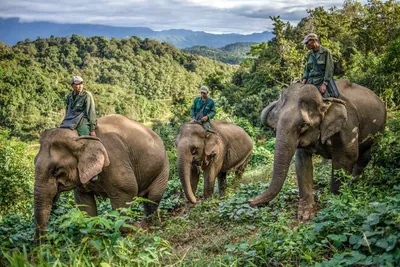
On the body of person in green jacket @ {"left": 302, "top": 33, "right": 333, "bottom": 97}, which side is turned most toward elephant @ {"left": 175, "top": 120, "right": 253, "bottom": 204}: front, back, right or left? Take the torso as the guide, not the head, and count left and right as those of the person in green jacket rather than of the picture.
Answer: right

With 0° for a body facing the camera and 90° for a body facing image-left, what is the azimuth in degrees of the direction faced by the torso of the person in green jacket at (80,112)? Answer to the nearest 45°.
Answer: approximately 45°

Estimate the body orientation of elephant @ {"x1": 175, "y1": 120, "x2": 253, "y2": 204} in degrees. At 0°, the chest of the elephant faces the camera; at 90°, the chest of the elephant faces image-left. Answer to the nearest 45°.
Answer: approximately 45°

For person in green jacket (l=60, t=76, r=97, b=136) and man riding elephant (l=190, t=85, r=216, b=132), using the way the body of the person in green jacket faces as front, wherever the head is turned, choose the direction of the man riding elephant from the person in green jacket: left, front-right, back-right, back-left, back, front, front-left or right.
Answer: back

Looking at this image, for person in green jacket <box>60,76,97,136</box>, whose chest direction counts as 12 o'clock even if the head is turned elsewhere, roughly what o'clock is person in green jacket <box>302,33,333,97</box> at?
person in green jacket <box>302,33,333,97</box> is roughly at 8 o'clock from person in green jacket <box>60,76,97,136</box>.

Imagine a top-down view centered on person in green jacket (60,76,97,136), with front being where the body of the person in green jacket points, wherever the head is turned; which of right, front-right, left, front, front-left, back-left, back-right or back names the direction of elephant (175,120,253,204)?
back

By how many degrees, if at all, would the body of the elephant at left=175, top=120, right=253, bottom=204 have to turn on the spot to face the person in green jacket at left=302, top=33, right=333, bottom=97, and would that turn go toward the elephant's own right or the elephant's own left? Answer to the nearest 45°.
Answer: approximately 90° to the elephant's own left

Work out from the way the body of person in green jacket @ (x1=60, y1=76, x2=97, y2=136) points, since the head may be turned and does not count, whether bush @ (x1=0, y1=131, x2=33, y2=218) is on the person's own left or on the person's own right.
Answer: on the person's own right
